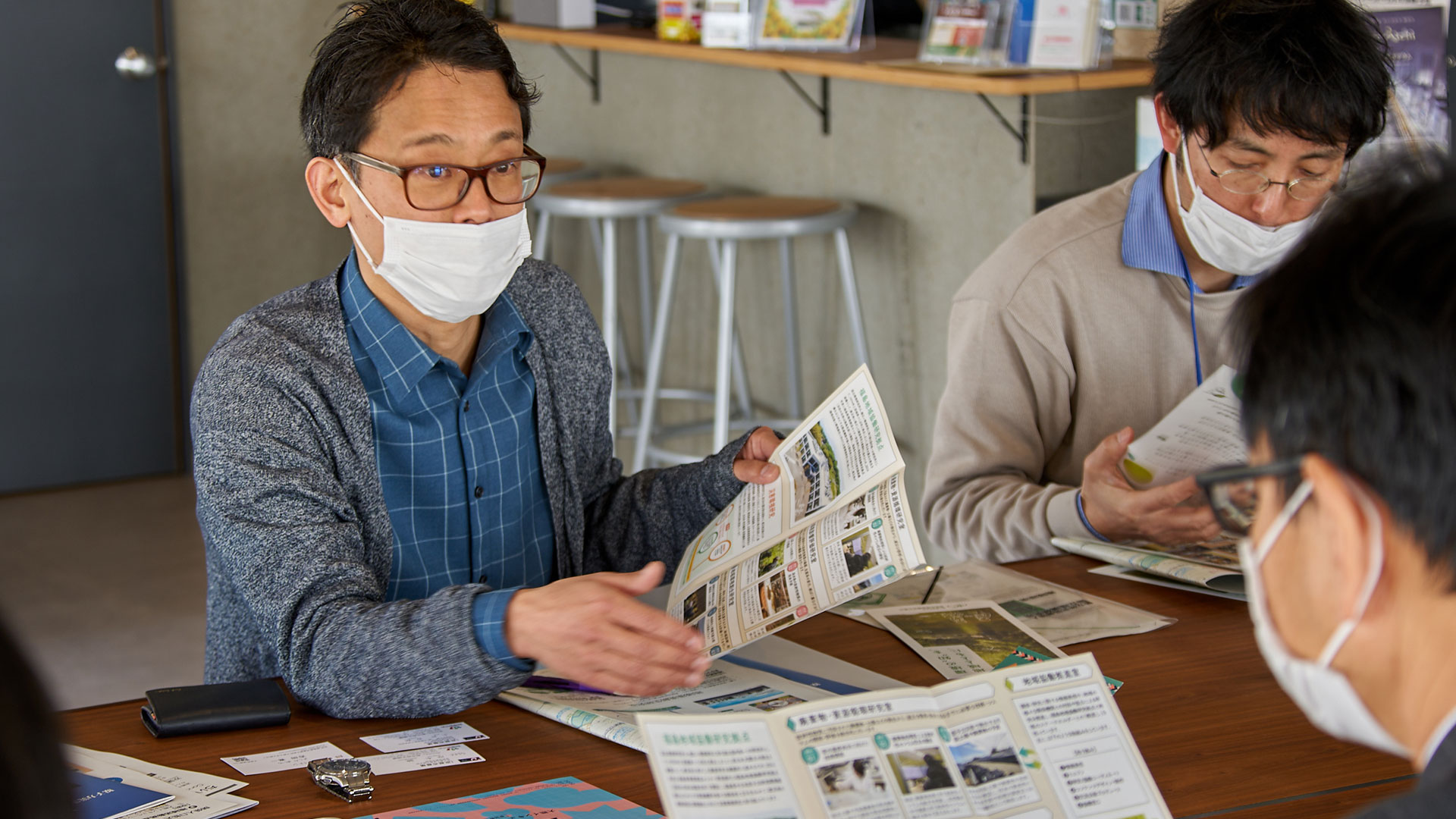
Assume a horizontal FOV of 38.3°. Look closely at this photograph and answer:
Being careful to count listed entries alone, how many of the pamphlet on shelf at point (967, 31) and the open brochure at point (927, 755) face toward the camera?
2

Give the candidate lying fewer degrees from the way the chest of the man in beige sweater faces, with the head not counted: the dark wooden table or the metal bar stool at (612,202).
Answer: the dark wooden table

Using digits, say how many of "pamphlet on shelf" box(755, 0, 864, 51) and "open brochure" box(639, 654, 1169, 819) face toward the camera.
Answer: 2

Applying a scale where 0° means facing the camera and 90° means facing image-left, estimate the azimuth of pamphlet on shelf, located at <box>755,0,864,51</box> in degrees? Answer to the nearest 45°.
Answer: approximately 0°

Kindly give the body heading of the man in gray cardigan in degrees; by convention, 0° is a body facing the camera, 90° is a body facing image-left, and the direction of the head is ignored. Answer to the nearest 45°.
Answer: approximately 315°

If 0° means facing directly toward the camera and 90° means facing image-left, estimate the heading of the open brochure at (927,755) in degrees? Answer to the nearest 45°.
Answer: approximately 0°

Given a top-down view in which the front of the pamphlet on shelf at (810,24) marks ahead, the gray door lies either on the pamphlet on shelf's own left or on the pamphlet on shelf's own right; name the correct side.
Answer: on the pamphlet on shelf's own right

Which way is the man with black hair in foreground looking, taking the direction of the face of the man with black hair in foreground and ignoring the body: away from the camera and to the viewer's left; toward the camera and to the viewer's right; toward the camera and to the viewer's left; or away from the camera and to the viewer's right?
away from the camera and to the viewer's left

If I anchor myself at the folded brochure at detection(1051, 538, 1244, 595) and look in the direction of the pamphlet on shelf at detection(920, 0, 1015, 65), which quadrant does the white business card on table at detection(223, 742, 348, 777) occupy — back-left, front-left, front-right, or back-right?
back-left
